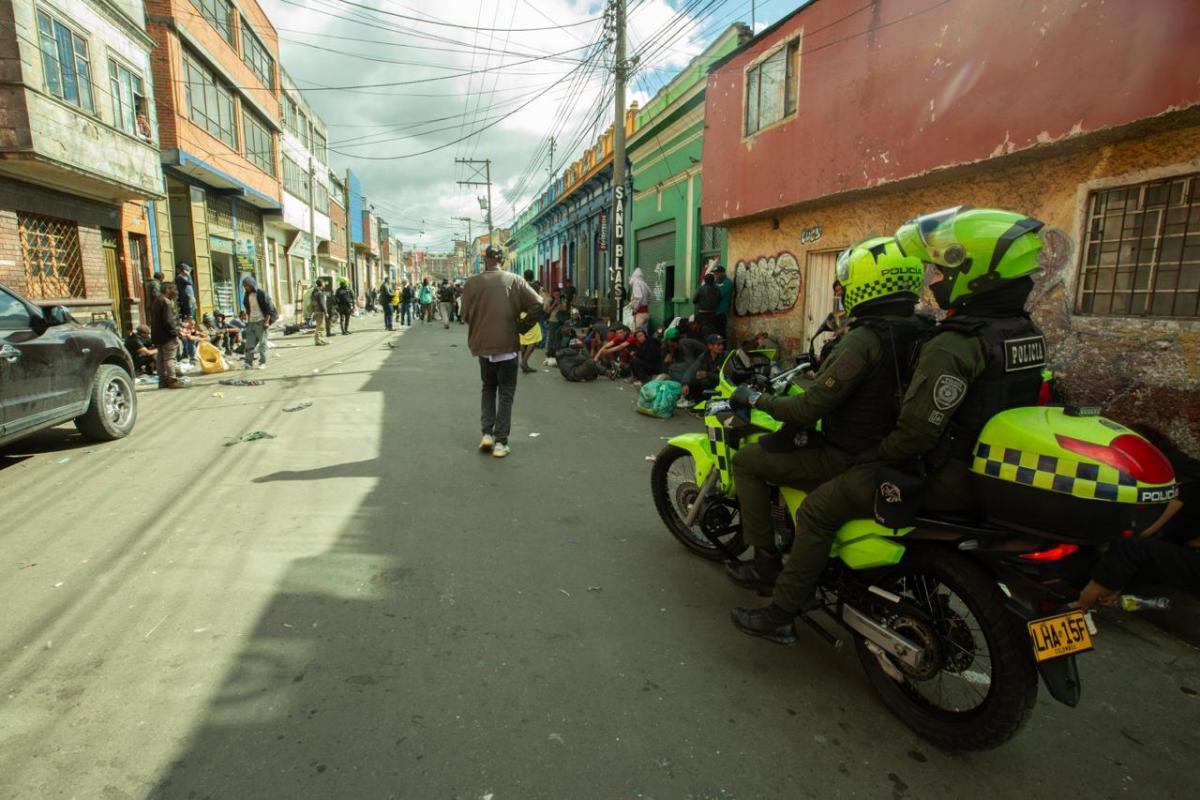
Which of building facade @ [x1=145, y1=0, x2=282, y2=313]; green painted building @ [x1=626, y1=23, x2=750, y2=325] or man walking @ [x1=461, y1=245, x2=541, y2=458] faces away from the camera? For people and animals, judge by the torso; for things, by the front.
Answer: the man walking

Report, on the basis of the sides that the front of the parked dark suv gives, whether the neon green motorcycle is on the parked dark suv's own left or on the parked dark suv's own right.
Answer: on the parked dark suv's own right

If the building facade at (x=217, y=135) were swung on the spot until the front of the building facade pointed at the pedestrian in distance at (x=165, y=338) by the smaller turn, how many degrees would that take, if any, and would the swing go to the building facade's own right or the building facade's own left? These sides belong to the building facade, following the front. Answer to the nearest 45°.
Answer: approximately 45° to the building facade's own right

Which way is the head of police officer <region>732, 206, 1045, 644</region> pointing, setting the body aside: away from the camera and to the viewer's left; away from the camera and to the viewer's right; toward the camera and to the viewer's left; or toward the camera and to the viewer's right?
away from the camera and to the viewer's left

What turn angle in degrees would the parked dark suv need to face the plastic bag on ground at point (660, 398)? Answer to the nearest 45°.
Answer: approximately 45° to its right

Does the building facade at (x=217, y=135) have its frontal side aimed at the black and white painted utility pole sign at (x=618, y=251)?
yes

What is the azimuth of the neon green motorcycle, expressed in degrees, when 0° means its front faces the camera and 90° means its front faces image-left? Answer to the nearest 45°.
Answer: approximately 135°

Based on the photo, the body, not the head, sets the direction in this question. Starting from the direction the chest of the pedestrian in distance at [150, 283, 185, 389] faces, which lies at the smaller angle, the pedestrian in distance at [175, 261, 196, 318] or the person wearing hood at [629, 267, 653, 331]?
the person wearing hood

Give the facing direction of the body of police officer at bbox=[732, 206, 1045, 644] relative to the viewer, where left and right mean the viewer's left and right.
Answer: facing away from the viewer and to the left of the viewer

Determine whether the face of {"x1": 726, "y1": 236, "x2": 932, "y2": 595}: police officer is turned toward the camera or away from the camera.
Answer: away from the camera

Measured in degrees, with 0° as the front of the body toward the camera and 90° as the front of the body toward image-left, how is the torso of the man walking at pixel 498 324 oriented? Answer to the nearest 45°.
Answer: approximately 180°

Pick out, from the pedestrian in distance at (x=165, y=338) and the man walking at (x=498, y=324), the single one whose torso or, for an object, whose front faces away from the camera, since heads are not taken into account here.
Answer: the man walking
